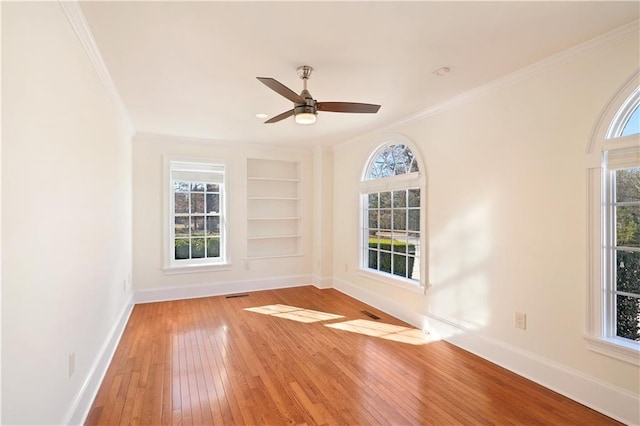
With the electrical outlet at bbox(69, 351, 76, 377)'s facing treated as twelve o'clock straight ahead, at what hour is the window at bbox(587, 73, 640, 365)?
The window is roughly at 1 o'clock from the electrical outlet.

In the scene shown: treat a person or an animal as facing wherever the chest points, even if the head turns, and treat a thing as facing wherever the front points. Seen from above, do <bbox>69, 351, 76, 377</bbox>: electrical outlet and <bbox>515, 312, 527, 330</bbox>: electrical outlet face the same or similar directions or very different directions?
very different directions

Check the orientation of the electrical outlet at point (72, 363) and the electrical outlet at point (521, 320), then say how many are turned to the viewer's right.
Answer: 1

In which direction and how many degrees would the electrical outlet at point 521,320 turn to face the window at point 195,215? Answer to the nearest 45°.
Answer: approximately 45° to its right

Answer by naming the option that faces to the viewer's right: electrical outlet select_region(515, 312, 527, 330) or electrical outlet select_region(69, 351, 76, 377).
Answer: electrical outlet select_region(69, 351, 76, 377)

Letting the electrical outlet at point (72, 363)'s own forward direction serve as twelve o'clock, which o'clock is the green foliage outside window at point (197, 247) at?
The green foliage outside window is roughly at 10 o'clock from the electrical outlet.

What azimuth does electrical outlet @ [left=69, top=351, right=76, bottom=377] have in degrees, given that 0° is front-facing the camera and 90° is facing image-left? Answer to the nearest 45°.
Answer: approximately 270°

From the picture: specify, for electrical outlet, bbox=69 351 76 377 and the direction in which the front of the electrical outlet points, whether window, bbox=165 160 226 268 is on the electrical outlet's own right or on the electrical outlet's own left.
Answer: on the electrical outlet's own left

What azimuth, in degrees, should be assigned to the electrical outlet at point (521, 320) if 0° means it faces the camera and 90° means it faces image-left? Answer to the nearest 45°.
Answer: approximately 45°

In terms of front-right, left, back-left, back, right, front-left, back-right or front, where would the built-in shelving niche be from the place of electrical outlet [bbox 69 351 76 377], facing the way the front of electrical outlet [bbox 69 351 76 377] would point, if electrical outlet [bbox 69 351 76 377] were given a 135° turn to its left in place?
right

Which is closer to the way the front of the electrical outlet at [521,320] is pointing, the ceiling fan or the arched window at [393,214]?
the ceiling fan

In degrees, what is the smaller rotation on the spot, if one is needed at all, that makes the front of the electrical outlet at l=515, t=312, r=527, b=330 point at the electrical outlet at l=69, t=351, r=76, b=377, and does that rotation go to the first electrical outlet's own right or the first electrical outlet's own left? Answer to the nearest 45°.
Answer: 0° — it already faces it
